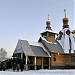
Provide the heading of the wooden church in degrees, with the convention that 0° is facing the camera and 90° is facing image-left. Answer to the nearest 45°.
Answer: approximately 45°
